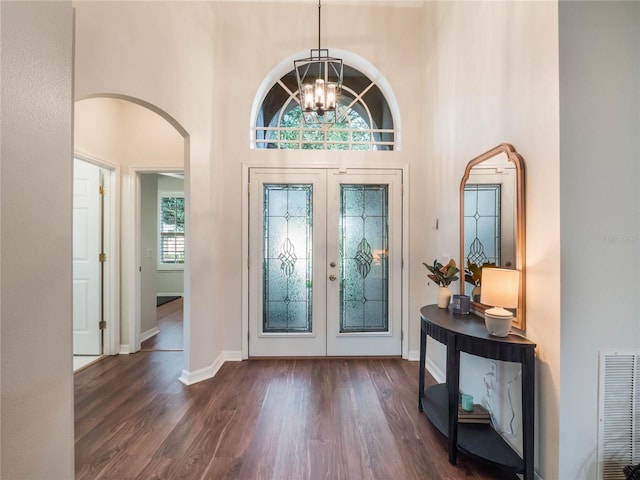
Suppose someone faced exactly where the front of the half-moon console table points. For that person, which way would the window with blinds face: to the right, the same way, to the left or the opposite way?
to the left

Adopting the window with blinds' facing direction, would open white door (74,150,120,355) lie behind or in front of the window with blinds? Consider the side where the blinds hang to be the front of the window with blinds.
in front

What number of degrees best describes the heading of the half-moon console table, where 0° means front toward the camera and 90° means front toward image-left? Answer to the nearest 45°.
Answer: approximately 45°

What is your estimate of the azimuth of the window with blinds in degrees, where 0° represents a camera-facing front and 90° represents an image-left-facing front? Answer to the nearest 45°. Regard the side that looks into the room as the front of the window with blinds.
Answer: approximately 0°

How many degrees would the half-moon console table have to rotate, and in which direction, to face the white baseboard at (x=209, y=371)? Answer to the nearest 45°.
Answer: approximately 45° to its right

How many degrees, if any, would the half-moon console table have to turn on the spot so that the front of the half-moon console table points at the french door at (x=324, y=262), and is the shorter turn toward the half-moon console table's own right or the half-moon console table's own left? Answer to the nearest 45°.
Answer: approximately 90° to the half-moon console table's own right
